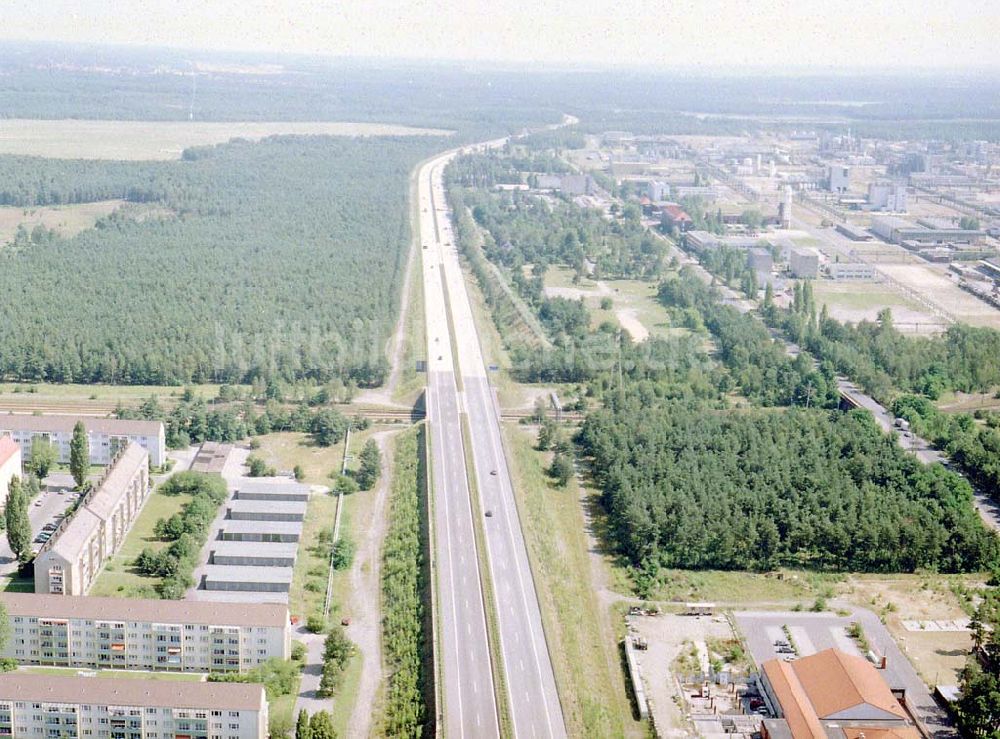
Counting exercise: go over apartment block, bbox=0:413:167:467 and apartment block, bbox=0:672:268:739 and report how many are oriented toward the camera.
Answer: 2

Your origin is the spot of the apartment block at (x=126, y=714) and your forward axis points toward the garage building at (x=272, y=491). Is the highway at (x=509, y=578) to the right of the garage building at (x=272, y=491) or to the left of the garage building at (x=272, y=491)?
right

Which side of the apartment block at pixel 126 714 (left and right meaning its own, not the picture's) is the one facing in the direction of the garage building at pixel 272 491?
back

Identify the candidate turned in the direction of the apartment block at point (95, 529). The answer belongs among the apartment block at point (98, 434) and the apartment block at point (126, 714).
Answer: the apartment block at point (98, 434)

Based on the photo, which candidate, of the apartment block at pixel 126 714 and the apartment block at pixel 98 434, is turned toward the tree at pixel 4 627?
the apartment block at pixel 98 434

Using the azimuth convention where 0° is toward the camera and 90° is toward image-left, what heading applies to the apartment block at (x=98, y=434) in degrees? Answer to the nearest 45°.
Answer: approximately 0°

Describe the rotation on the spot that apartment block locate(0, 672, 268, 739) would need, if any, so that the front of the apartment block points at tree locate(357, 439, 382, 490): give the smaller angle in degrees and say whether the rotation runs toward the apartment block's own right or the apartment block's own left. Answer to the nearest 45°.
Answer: approximately 135° to the apartment block's own left

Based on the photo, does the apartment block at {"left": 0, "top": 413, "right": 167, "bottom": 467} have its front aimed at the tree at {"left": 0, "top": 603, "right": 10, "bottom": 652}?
yes

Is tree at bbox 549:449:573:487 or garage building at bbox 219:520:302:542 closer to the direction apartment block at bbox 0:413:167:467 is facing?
the garage building

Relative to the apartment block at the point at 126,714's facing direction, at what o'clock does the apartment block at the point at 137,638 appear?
the apartment block at the point at 137,638 is roughly at 6 o'clock from the apartment block at the point at 126,714.

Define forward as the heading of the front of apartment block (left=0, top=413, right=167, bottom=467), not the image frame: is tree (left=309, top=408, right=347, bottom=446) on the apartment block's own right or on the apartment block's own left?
on the apartment block's own left

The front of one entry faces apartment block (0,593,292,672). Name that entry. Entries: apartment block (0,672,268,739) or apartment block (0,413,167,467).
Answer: apartment block (0,413,167,467)

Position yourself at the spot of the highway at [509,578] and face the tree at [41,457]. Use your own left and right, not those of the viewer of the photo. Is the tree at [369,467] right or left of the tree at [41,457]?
right
